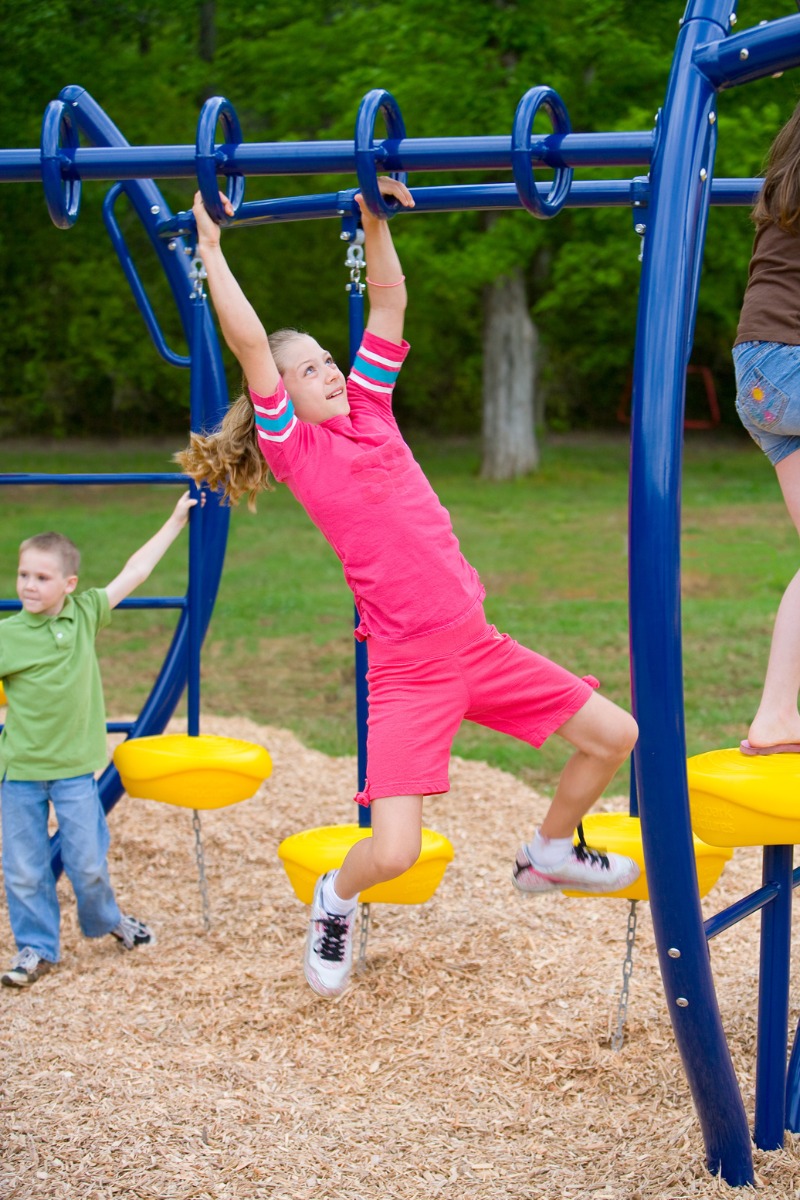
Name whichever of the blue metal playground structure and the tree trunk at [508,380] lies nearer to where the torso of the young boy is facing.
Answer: the blue metal playground structure

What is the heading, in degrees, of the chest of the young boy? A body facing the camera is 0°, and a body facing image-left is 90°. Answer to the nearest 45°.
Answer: approximately 0°

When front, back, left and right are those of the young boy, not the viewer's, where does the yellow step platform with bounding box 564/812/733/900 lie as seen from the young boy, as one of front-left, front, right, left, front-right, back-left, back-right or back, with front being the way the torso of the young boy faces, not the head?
front-left

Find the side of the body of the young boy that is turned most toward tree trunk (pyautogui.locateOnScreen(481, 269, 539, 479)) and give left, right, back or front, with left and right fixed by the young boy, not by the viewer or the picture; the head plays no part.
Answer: back

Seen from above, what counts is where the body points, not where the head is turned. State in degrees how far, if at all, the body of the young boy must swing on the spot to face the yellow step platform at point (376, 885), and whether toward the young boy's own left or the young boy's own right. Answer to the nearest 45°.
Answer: approximately 45° to the young boy's own left
